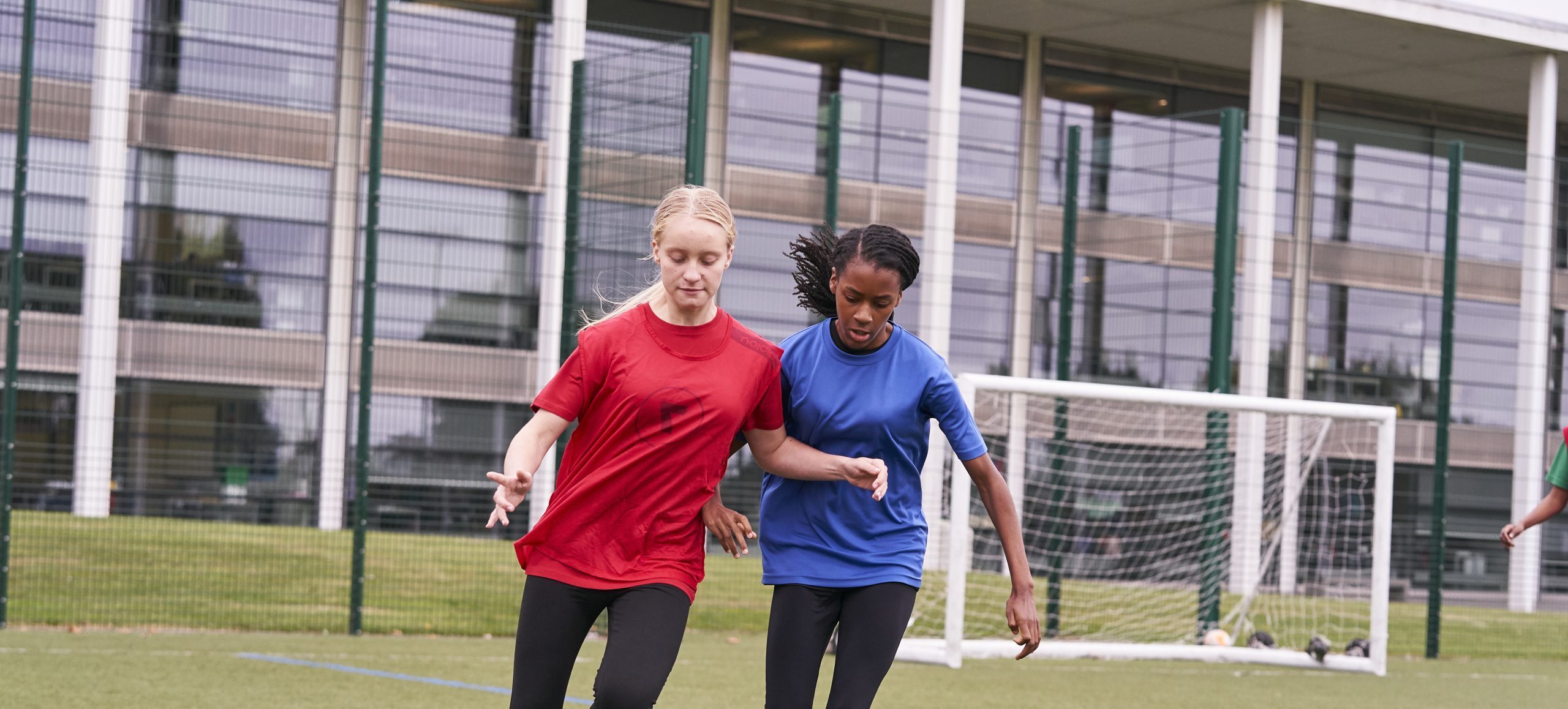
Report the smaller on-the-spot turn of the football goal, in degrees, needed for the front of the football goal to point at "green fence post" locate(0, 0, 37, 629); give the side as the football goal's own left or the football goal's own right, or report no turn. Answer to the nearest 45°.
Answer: approximately 90° to the football goal's own right

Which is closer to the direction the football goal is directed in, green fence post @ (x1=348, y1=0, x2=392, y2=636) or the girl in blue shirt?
the girl in blue shirt

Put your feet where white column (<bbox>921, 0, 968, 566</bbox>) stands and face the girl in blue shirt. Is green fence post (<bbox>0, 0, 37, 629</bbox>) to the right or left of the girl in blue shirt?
right

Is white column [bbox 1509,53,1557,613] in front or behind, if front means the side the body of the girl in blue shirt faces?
behind

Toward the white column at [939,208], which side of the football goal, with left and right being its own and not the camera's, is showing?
back

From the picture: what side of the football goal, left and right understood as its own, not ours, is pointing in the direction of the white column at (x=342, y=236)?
right

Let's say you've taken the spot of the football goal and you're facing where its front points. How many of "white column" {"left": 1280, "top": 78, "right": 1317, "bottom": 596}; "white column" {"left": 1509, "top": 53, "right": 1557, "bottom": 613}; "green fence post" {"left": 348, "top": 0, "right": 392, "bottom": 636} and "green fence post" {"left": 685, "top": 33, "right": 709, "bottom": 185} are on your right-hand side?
2

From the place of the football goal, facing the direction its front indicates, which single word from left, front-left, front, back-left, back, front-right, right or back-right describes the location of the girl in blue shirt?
front-right

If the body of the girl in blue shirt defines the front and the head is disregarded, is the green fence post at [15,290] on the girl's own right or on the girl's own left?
on the girl's own right

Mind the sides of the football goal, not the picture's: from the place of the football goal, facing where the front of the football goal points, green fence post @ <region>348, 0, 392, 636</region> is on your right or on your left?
on your right

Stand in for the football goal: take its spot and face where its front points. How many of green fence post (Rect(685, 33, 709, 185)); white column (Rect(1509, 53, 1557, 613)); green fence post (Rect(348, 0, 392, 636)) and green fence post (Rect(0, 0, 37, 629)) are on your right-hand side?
3

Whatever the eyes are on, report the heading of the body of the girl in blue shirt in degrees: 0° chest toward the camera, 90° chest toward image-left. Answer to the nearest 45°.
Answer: approximately 0°

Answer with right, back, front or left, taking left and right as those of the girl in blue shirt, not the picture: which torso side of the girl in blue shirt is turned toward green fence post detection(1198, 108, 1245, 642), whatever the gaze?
back

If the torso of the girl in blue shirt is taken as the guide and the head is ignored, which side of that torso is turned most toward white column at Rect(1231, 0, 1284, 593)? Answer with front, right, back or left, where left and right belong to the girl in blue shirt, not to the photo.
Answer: back

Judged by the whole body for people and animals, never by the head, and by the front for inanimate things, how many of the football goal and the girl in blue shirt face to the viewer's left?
0

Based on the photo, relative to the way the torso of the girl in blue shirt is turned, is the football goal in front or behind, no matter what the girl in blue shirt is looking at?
behind
